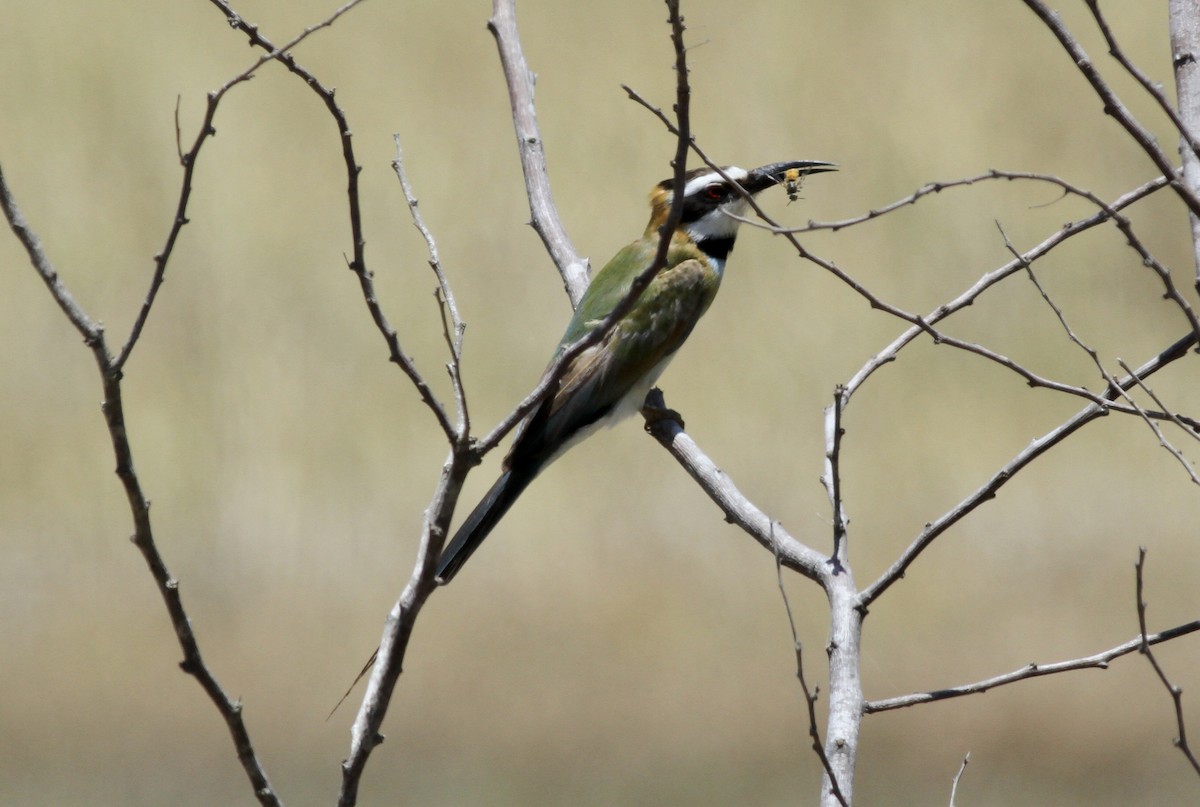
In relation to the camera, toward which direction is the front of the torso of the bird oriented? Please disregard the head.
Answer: to the viewer's right
